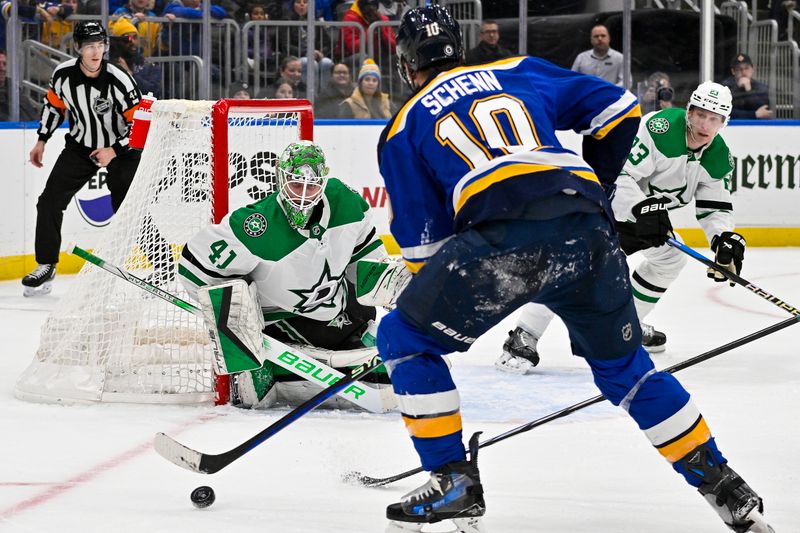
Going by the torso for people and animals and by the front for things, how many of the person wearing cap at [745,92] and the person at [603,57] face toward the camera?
2

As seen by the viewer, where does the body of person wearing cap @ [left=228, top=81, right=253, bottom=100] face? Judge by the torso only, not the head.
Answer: toward the camera

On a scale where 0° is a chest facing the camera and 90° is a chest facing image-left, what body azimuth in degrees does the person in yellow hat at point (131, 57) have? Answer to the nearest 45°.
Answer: approximately 315°

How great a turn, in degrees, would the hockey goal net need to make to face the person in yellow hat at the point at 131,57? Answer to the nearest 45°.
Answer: approximately 135° to its left

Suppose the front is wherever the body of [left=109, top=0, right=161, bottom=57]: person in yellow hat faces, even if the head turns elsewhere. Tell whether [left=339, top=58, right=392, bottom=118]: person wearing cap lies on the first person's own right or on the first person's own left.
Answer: on the first person's own left
